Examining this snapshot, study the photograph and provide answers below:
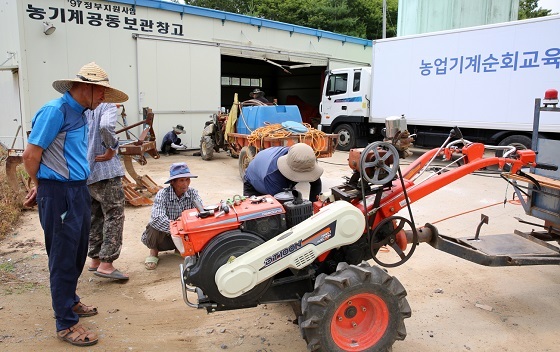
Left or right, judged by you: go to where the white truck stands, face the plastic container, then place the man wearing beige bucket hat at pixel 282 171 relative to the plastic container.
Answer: left

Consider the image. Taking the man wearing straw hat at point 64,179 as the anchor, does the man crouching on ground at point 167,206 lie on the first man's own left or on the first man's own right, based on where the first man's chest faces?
on the first man's own left

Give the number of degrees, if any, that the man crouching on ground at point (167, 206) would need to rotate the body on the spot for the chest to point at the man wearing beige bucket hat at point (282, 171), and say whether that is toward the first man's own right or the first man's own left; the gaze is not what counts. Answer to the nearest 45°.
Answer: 0° — they already face them

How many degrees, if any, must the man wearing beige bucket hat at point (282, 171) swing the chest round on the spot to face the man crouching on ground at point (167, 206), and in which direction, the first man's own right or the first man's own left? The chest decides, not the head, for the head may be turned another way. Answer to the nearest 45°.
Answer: approximately 180°

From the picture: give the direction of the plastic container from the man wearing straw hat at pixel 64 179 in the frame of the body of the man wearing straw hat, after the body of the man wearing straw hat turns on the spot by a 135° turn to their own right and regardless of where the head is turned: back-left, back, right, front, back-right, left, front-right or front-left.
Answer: back

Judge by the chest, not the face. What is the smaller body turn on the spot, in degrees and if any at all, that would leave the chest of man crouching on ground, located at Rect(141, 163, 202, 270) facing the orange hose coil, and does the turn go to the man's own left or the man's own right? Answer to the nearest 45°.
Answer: approximately 90° to the man's own left

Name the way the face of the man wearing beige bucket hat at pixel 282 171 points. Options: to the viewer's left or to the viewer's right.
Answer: to the viewer's right

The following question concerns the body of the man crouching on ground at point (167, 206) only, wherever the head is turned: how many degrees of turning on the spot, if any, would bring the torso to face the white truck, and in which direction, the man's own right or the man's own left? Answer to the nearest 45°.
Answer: approximately 90° to the man's own left

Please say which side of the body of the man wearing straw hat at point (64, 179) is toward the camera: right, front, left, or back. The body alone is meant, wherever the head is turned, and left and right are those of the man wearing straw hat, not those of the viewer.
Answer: right

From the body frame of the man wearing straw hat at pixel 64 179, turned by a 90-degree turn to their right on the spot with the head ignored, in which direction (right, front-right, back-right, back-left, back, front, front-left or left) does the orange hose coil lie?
back-left

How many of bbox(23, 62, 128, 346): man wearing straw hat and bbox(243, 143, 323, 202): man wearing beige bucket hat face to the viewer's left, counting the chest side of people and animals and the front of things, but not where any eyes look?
0

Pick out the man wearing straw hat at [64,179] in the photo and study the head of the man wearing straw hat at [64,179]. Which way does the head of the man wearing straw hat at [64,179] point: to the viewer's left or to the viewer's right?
to the viewer's right
